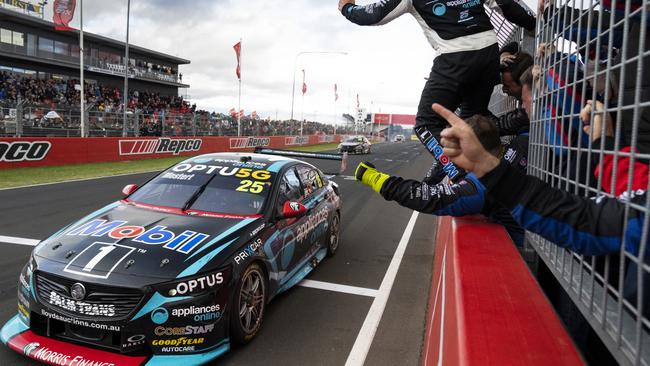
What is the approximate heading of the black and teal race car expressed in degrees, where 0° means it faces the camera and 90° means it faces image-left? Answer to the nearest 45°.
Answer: approximately 45°

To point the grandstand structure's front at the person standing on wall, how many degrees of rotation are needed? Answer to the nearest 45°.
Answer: approximately 45° to its right

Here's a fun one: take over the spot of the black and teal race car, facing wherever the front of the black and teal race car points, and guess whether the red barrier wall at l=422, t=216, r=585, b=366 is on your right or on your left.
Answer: on your left

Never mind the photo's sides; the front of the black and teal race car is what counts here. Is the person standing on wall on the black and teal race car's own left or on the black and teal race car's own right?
on the black and teal race car's own left

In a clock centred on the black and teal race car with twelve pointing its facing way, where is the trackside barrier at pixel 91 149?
The trackside barrier is roughly at 4 o'clock from the black and teal race car.

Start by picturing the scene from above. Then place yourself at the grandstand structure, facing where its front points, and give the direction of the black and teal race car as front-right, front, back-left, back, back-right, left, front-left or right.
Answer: front-right

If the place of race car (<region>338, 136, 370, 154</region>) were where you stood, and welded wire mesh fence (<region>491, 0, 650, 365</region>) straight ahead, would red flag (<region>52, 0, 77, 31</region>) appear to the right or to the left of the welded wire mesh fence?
right

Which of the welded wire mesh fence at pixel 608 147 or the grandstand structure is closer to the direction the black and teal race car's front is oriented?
the welded wire mesh fence

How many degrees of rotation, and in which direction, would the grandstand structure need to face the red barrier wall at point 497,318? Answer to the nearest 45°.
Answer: approximately 45° to its right

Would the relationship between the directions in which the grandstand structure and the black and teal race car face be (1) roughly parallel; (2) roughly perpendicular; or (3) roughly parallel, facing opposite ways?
roughly perpendicular

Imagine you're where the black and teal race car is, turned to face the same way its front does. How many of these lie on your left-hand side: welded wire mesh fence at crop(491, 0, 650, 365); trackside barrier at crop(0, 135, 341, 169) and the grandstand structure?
1

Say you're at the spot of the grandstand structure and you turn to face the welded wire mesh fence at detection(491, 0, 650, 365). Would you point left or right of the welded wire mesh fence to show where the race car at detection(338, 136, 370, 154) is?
left

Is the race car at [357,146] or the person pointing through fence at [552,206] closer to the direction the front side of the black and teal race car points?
the person pointing through fence

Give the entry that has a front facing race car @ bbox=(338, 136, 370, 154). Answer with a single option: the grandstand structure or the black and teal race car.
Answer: the grandstand structure
